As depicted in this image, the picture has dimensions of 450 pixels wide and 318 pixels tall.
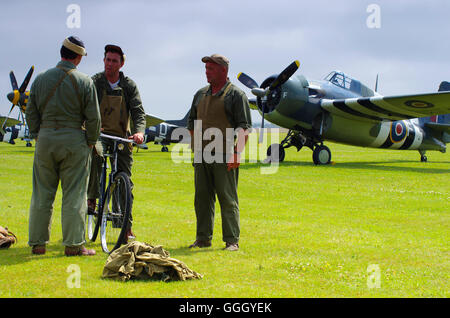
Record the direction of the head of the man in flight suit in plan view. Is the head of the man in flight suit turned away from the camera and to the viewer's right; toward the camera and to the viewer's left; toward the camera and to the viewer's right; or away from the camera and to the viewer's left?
away from the camera and to the viewer's right

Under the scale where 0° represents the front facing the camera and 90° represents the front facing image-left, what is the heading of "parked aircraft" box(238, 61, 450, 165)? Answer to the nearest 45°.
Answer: approximately 45°

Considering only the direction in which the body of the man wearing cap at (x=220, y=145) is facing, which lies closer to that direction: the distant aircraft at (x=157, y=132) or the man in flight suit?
the man in flight suit

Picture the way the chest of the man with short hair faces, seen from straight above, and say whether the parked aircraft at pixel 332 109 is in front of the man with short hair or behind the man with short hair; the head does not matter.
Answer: behind

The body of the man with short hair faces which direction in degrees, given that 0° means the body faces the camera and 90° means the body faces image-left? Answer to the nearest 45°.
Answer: approximately 45°

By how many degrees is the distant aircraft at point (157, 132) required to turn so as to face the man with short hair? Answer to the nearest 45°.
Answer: approximately 45° to its left

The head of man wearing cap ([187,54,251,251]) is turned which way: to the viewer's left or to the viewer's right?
to the viewer's left

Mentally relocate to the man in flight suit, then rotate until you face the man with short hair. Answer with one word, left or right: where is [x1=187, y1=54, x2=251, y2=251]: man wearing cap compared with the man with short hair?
right
